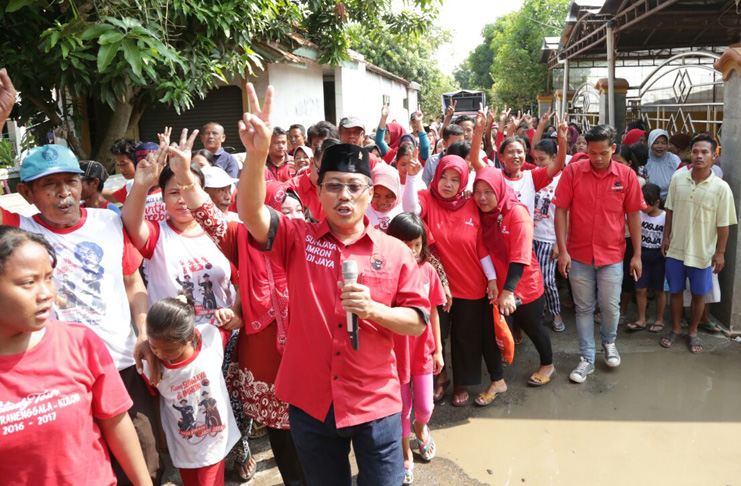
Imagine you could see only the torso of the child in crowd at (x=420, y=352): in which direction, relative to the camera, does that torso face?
toward the camera

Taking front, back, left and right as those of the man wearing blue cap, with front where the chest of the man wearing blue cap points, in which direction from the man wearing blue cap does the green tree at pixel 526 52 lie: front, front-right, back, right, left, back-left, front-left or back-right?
back-left

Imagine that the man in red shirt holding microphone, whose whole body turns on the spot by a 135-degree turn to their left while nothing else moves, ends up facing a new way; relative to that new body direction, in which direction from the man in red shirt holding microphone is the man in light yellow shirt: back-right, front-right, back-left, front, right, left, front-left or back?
front

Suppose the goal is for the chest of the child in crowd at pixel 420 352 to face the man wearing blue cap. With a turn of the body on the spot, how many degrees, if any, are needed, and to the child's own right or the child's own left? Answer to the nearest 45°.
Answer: approximately 45° to the child's own right

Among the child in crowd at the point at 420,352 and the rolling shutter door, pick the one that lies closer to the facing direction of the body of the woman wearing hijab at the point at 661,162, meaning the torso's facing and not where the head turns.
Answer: the child in crowd

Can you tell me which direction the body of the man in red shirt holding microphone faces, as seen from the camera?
toward the camera

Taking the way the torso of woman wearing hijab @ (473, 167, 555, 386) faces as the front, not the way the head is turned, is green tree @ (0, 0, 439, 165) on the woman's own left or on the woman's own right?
on the woman's own right

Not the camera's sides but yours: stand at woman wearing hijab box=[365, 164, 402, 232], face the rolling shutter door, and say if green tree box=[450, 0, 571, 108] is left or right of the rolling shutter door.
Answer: right

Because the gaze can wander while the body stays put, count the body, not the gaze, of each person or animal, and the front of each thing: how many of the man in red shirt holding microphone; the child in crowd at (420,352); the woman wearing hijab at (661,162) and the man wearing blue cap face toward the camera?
4

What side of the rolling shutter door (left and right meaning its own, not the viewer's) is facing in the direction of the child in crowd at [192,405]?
front

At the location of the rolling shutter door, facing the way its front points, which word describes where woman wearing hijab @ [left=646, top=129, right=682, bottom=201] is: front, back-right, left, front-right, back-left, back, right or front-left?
front-left

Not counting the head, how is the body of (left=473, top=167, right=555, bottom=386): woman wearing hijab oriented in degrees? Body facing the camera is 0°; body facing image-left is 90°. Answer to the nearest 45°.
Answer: approximately 45°

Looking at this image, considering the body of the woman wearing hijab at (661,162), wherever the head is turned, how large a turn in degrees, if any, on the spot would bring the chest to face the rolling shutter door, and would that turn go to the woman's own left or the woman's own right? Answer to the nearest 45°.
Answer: approximately 90° to the woman's own right
